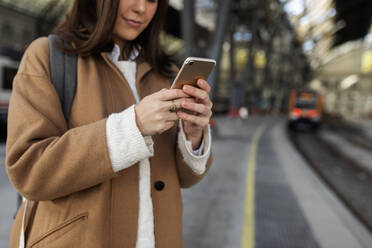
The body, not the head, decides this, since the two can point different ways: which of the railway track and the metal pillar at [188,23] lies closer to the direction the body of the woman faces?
the railway track

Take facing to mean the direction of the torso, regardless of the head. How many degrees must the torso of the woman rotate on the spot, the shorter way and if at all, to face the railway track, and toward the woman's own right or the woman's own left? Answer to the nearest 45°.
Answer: approximately 90° to the woman's own left

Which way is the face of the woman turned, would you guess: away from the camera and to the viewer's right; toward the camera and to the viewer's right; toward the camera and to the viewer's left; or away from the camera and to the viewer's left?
toward the camera and to the viewer's right

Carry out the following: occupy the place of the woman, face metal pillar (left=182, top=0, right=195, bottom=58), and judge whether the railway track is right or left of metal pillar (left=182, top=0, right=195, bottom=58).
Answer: right

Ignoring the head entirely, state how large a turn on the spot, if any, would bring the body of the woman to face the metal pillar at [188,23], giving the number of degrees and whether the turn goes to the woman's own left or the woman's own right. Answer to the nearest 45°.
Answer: approximately 135° to the woman's own left
